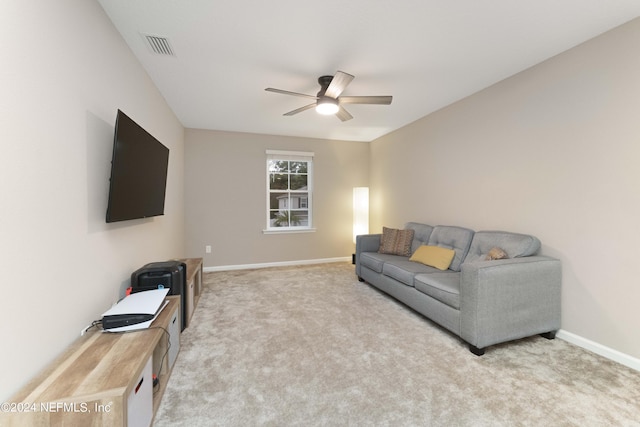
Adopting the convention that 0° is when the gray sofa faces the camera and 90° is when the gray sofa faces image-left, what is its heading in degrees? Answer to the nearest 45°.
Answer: approximately 45°

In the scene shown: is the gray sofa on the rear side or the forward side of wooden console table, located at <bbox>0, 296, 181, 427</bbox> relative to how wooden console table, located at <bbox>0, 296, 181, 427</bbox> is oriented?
on the forward side

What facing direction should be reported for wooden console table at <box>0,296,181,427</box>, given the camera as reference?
facing to the right of the viewer

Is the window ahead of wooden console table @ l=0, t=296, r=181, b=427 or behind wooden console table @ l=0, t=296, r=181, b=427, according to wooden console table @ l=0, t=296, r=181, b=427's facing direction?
ahead

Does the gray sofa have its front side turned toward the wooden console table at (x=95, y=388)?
yes

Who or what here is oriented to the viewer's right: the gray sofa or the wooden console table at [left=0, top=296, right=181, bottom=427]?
the wooden console table

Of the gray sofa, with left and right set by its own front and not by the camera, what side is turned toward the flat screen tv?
front

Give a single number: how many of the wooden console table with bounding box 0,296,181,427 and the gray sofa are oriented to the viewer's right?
1

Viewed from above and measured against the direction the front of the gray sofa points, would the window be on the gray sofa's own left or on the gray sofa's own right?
on the gray sofa's own right

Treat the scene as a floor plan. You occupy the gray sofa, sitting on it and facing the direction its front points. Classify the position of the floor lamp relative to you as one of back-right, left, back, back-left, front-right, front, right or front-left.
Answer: right
